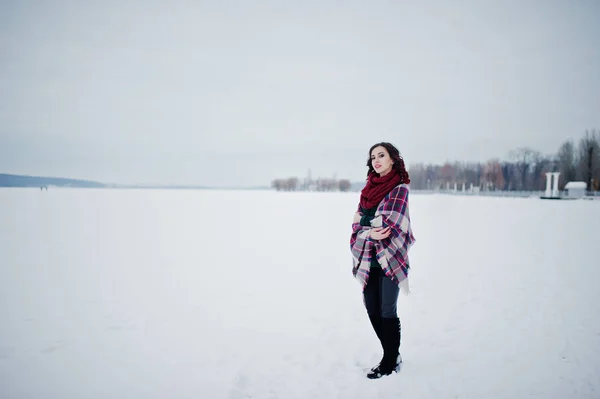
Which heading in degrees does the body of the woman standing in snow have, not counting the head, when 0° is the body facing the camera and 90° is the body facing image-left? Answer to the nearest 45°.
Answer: approximately 45°

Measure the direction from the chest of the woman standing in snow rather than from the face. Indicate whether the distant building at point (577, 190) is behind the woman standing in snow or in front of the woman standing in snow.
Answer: behind
